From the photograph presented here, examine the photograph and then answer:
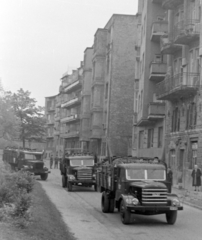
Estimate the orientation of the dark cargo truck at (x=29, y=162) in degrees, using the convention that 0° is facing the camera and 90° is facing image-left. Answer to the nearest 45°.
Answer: approximately 315°

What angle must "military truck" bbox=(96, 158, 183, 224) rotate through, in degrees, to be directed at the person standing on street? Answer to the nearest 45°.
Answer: approximately 135° to its left

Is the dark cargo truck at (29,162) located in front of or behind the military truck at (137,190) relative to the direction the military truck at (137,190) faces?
behind

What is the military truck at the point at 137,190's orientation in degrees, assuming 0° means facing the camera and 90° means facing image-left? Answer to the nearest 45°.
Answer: approximately 315°

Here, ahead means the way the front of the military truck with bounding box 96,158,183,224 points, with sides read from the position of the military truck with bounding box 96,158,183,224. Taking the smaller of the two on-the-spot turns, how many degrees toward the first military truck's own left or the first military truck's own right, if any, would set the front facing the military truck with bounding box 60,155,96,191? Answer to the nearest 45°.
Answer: approximately 135° to the first military truck's own left
